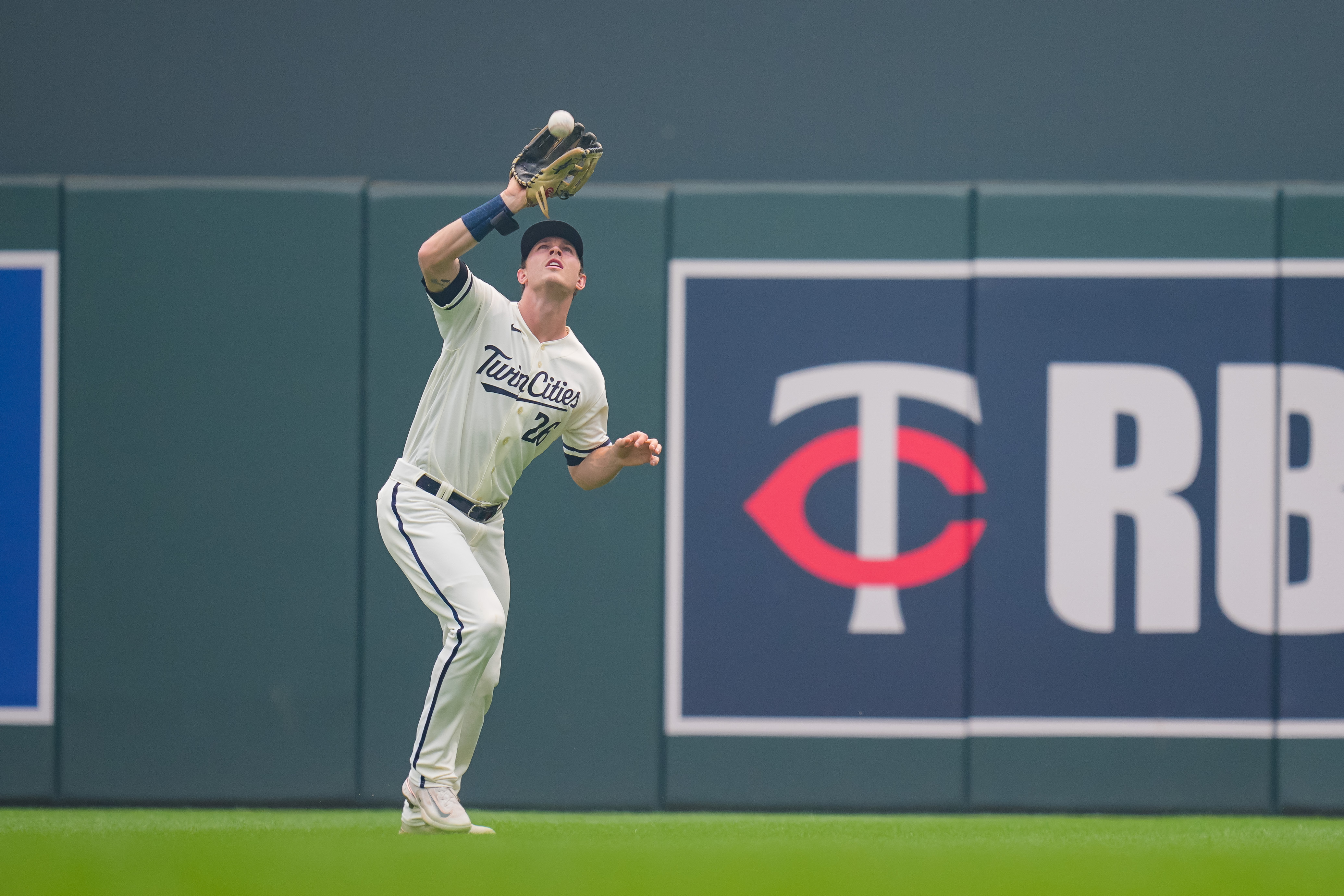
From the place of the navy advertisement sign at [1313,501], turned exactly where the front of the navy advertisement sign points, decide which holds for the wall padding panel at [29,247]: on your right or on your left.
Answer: on your right

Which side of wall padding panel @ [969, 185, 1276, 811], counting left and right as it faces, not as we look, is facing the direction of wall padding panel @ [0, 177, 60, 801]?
right

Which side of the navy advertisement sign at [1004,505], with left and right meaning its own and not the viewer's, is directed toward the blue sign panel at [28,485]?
right

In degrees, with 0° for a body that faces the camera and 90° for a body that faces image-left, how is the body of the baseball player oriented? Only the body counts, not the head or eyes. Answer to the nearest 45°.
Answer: approximately 315°

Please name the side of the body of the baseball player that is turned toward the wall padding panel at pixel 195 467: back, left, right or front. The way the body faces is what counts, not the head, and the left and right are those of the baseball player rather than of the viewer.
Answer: back

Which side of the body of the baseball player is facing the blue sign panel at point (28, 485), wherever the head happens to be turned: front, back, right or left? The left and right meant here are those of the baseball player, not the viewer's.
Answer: back
